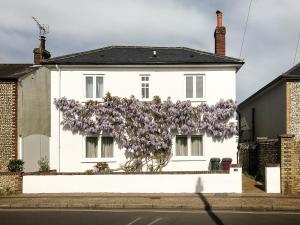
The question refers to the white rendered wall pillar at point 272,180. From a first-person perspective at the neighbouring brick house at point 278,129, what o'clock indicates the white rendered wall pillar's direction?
The white rendered wall pillar is roughly at 12 o'clock from the neighbouring brick house.

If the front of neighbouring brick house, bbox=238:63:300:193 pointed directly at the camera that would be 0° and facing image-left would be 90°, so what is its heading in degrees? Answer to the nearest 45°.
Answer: approximately 0°

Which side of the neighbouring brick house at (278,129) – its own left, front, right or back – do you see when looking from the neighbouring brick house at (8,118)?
right

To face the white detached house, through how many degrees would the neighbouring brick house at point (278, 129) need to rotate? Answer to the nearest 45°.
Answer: approximately 90° to its right

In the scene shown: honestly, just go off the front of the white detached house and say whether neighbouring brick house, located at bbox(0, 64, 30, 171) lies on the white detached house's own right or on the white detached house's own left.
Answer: on the white detached house's own right

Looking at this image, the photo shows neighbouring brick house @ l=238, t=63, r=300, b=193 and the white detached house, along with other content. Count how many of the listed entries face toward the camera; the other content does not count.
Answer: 2

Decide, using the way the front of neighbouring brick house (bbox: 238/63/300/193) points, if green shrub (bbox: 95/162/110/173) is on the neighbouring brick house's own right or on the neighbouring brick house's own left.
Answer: on the neighbouring brick house's own right
